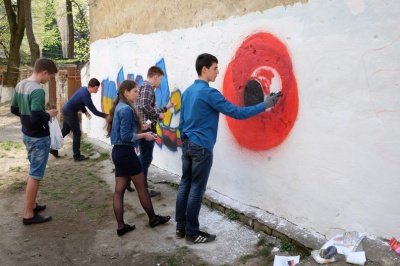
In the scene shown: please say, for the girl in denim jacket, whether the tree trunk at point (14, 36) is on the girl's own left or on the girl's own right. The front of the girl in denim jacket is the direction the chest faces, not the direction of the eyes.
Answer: on the girl's own left

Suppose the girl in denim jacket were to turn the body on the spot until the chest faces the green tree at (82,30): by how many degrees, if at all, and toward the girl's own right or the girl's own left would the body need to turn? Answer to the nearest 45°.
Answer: approximately 90° to the girl's own left

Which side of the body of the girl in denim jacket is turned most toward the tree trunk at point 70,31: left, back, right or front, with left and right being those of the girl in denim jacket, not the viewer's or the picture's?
left

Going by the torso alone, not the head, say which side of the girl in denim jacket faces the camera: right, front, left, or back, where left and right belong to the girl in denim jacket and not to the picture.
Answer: right

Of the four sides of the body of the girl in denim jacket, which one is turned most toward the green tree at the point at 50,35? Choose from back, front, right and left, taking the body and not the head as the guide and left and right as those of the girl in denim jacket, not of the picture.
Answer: left

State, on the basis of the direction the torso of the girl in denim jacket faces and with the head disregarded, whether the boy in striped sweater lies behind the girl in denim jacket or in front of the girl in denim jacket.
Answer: behind

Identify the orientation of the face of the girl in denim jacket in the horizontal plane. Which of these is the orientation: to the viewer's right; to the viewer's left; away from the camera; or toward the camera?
to the viewer's right
